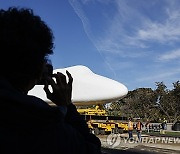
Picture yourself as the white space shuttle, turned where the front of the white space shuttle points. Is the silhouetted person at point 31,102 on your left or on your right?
on your right

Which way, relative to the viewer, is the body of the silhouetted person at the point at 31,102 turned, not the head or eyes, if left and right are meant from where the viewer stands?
facing away from the viewer and to the right of the viewer

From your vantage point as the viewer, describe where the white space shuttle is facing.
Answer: facing to the right of the viewer

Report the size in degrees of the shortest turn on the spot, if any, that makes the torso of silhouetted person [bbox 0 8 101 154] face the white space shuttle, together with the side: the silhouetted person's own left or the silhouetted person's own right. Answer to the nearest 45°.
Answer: approximately 45° to the silhouetted person's own left

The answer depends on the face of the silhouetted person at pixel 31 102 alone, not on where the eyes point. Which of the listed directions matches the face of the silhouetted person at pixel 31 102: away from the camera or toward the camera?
away from the camera
